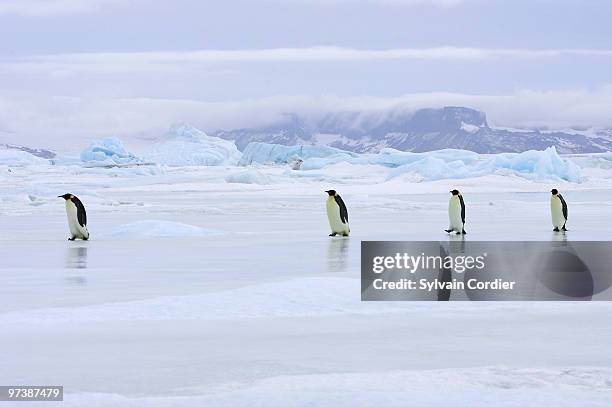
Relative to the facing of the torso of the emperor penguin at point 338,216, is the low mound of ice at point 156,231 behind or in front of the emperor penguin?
in front

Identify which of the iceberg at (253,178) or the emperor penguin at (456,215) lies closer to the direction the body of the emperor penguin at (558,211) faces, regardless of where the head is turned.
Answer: the emperor penguin

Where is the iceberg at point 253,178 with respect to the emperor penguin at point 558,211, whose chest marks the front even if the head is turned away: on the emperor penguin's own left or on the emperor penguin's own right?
on the emperor penguin's own right

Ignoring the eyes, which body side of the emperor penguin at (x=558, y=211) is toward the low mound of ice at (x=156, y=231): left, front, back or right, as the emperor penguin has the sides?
front

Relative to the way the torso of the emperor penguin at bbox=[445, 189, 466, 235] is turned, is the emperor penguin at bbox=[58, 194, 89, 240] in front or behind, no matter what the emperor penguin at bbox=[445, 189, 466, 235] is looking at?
in front

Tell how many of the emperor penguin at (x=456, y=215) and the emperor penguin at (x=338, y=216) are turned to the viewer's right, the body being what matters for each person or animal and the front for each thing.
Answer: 0

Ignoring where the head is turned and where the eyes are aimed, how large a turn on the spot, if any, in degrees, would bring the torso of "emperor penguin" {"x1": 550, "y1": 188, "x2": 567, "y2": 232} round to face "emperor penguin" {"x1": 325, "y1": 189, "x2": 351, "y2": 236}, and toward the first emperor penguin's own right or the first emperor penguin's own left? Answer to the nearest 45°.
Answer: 0° — it already faces it

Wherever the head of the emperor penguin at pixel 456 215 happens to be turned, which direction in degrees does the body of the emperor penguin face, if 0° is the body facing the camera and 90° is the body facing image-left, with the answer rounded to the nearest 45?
approximately 45°

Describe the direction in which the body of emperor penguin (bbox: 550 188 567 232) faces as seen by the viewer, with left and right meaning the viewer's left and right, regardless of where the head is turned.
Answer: facing the viewer and to the left of the viewer

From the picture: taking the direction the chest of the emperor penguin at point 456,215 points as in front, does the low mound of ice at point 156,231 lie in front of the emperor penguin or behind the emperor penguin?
in front

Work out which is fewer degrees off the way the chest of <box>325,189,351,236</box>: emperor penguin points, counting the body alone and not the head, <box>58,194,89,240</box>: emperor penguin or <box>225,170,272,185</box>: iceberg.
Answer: the emperor penguin

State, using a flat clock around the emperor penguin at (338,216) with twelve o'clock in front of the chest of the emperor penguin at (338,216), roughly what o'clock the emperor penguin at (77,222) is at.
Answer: the emperor penguin at (77,222) is roughly at 1 o'clock from the emperor penguin at (338,216).

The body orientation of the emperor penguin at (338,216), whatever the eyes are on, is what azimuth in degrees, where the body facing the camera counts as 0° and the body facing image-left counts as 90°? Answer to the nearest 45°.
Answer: approximately 45°
